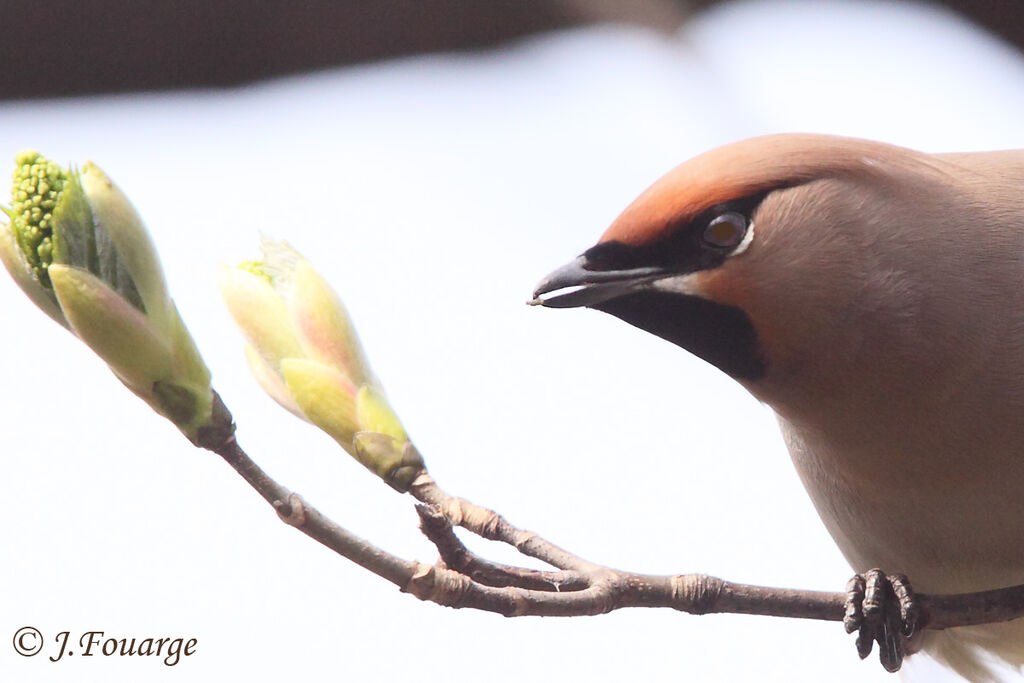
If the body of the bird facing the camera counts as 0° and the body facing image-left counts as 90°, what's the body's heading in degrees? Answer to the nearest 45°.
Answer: approximately 90°
